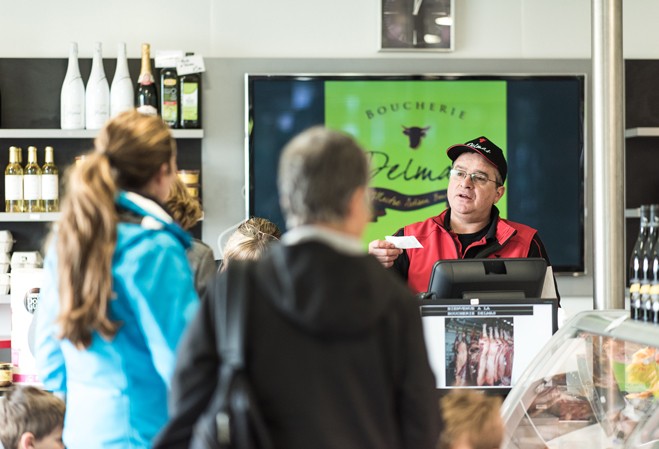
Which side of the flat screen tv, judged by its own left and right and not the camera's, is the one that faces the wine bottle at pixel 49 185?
right

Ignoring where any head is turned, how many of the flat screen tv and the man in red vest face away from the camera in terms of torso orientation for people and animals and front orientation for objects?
0

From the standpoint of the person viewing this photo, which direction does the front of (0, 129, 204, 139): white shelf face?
facing the viewer

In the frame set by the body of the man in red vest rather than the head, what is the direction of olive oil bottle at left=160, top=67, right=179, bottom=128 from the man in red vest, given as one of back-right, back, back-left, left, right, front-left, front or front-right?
right

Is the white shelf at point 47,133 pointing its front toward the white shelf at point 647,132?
no

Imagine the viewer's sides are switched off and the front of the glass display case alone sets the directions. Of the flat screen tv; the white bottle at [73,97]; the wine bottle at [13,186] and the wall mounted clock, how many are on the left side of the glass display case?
0

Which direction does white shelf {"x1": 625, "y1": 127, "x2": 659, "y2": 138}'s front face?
toward the camera

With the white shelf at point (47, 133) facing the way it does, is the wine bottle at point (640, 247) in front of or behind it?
in front

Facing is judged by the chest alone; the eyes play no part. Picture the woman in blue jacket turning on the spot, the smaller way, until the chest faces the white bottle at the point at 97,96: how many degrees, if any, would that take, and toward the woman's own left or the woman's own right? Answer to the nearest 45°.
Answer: approximately 45° to the woman's own left

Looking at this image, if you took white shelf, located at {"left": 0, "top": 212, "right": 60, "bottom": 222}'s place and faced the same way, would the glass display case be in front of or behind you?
in front

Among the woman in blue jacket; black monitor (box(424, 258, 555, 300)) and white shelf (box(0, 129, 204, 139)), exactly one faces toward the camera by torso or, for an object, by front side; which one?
the white shelf

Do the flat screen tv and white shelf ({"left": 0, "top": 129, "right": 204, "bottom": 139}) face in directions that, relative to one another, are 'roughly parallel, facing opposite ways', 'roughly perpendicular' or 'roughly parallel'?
roughly parallel

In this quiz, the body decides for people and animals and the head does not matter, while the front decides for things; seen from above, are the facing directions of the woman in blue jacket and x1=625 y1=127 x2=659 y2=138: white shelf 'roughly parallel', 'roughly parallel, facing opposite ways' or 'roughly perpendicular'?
roughly parallel, facing opposite ways

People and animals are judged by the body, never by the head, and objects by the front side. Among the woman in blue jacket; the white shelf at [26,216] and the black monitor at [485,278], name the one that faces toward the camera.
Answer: the white shelf

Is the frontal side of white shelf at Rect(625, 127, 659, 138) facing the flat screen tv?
no

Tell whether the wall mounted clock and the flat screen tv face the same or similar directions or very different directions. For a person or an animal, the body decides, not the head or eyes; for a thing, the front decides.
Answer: same or similar directions

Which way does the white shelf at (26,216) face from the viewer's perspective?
toward the camera

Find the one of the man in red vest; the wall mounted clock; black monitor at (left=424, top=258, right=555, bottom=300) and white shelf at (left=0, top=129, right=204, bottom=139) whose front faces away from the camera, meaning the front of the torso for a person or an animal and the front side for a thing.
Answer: the black monitor

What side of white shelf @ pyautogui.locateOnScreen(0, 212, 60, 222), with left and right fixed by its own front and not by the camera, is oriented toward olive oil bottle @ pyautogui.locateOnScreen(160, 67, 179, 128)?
left

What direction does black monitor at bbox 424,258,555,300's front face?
away from the camera

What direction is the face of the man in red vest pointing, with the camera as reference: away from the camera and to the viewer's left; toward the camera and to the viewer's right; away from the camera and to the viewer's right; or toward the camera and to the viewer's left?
toward the camera and to the viewer's left

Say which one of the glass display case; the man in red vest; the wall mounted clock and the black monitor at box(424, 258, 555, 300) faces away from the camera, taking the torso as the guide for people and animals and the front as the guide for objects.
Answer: the black monitor

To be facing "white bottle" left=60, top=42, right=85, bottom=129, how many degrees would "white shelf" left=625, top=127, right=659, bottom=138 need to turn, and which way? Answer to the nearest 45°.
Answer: approximately 90° to its right
